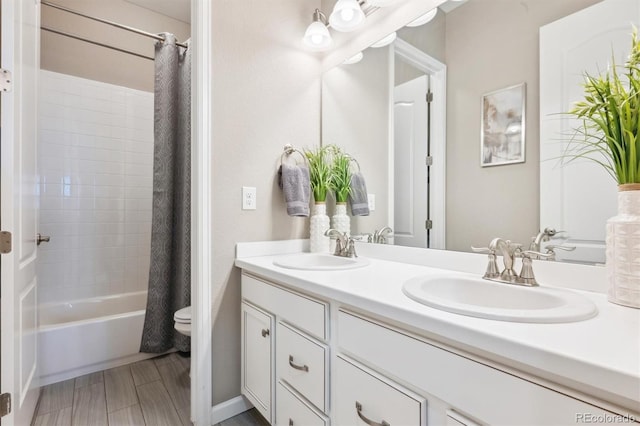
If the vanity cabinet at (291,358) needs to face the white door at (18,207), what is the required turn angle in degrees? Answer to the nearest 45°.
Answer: approximately 45° to its right

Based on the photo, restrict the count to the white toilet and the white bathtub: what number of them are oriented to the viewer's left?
1

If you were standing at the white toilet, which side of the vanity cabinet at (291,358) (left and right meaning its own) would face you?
right

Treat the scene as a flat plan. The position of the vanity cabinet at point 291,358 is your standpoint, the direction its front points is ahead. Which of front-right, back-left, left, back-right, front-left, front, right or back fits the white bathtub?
right

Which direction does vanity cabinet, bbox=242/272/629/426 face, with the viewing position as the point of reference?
facing the viewer and to the left of the viewer

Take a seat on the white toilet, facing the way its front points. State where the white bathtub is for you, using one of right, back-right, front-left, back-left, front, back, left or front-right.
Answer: front-right

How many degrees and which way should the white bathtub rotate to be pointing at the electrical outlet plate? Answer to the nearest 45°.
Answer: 0° — it already faces it

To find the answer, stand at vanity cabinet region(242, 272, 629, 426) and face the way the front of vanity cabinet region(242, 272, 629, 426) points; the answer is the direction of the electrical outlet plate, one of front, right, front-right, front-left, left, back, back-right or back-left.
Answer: right

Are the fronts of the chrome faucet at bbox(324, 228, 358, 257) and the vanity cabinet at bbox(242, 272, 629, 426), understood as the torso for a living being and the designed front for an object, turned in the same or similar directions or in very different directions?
same or similar directions
